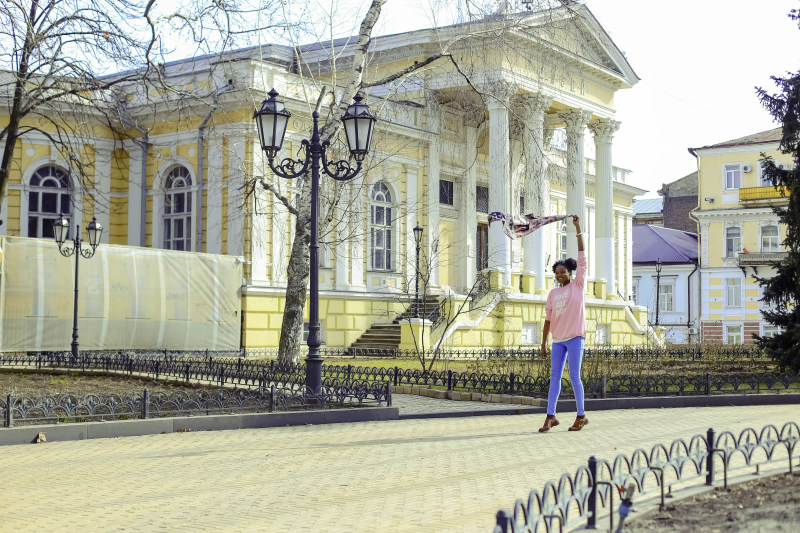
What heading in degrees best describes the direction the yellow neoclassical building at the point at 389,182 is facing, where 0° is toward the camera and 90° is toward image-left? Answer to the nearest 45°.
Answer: approximately 315°

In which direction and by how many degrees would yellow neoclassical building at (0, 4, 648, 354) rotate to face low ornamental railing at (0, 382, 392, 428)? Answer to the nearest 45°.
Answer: approximately 45° to its right

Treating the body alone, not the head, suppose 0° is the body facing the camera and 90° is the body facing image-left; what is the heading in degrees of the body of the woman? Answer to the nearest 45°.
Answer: approximately 45°

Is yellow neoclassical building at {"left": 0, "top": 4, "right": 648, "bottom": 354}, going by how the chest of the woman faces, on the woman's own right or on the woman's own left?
on the woman's own right

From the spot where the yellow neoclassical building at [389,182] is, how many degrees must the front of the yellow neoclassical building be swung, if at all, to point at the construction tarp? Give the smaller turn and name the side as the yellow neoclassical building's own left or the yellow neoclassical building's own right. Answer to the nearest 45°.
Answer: approximately 90° to the yellow neoclassical building's own right

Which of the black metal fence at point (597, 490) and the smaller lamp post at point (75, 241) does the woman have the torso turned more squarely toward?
the black metal fence

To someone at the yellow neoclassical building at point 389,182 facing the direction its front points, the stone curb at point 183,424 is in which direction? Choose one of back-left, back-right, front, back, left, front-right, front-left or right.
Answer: front-right

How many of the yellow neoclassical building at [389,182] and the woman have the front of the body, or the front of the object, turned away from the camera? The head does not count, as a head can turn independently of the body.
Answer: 0
